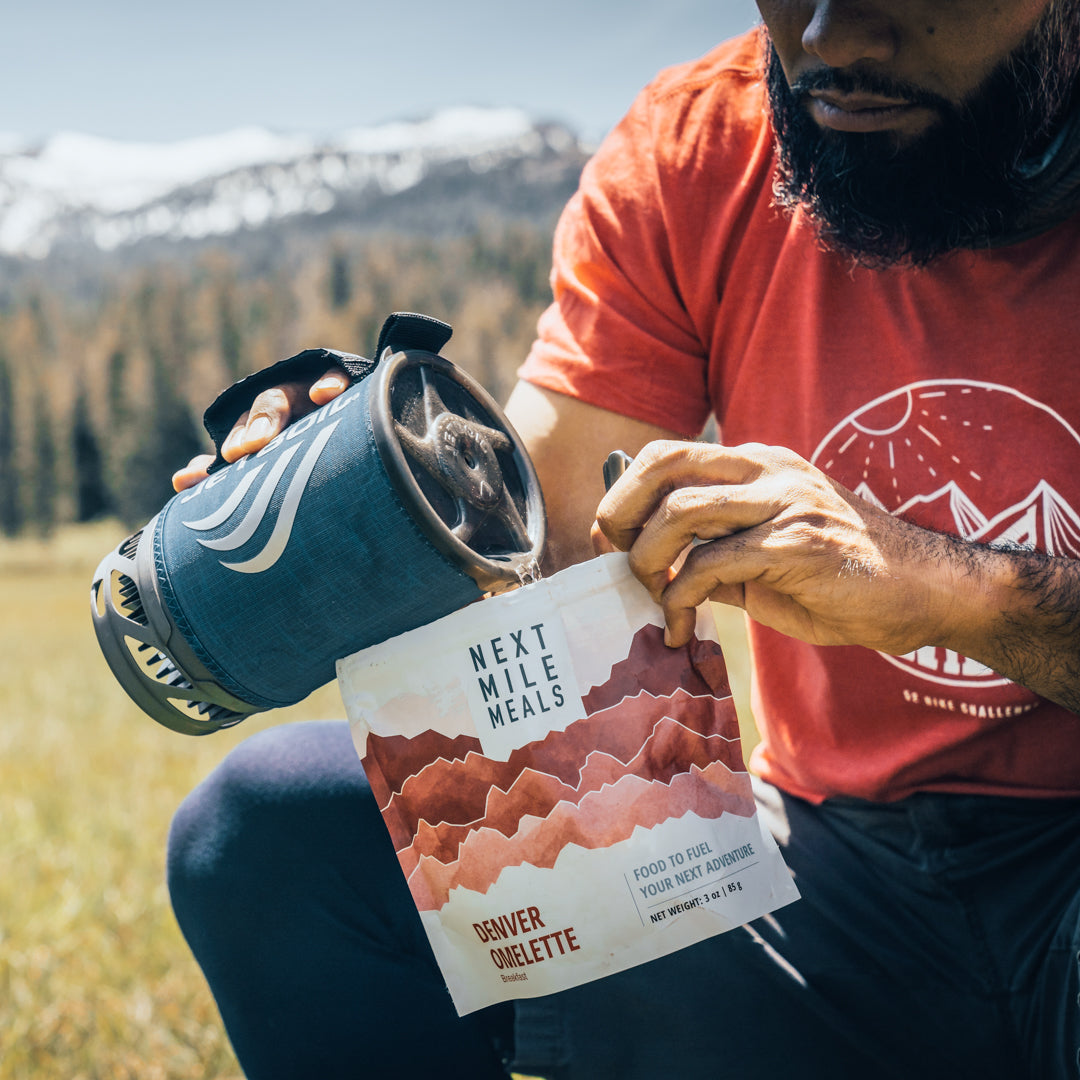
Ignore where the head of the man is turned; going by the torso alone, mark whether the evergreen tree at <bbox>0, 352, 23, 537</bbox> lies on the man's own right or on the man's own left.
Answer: on the man's own right

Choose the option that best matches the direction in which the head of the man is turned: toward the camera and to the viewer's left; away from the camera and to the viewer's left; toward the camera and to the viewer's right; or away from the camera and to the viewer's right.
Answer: toward the camera and to the viewer's left

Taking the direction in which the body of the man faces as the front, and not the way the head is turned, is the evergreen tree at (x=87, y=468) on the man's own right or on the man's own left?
on the man's own right

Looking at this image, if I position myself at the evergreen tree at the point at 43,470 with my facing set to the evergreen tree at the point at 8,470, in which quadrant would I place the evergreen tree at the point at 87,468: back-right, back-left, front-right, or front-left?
back-right

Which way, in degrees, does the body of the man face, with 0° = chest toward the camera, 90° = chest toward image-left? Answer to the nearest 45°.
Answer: approximately 45°

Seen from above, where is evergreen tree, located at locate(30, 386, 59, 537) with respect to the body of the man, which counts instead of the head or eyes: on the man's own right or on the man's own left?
on the man's own right
